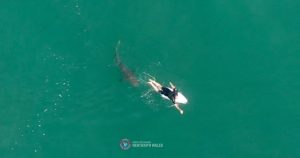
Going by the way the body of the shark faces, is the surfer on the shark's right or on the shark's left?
on the shark's left

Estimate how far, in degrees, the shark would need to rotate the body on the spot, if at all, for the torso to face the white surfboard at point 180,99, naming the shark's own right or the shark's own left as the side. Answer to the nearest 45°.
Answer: approximately 45° to the shark's own left

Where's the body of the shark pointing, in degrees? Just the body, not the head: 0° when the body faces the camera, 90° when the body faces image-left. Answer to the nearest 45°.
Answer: approximately 315°

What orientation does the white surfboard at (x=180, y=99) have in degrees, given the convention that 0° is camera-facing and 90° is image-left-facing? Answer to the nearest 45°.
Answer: approximately 315°
